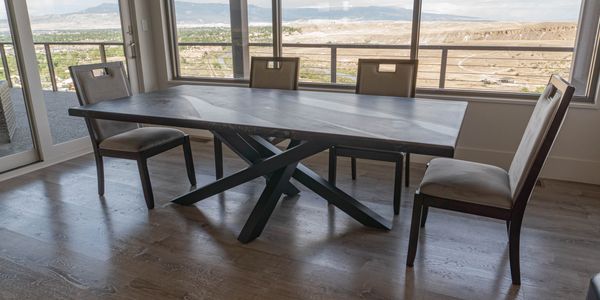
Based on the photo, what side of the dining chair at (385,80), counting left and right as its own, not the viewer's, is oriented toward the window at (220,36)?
right

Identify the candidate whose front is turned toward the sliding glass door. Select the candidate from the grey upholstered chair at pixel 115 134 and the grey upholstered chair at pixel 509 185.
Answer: the grey upholstered chair at pixel 509 185

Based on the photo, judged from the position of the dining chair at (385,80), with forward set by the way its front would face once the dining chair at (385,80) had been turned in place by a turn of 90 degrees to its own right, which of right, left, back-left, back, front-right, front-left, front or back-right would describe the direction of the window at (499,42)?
right

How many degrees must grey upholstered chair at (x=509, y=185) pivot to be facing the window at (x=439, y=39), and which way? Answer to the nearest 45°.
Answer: approximately 90° to its right

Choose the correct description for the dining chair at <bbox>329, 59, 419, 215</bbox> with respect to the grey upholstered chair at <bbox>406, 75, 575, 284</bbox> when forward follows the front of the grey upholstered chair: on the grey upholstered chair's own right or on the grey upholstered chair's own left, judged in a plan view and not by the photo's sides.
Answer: on the grey upholstered chair's own right

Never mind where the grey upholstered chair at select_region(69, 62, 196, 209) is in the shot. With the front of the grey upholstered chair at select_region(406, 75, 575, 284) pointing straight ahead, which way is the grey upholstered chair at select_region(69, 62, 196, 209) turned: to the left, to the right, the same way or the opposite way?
the opposite way

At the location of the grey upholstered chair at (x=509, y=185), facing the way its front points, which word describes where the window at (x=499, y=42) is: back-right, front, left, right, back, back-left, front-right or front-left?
right

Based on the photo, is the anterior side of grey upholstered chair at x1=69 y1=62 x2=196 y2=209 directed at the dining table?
yes

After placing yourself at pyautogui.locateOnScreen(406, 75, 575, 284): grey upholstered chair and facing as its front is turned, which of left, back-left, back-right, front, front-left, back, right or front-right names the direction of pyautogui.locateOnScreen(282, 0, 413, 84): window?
front-right

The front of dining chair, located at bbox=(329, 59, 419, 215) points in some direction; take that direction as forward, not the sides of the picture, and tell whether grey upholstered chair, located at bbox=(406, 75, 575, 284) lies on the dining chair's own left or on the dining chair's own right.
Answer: on the dining chair's own left

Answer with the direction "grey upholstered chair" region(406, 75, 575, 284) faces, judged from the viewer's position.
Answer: facing to the left of the viewer

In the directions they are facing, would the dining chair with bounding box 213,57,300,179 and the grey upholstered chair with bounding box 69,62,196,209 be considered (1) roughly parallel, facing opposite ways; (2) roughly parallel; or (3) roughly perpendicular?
roughly perpendicular

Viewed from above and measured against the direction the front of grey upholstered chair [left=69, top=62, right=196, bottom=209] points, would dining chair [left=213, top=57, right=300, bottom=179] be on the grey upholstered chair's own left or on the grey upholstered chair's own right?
on the grey upholstered chair's own left

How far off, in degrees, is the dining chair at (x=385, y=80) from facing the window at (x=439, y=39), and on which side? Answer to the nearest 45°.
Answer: approximately 180°

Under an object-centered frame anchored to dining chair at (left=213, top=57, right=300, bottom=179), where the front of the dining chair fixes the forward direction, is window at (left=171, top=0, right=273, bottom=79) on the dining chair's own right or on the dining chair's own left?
on the dining chair's own right

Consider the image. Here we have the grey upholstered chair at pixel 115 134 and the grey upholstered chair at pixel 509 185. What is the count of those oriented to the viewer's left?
1

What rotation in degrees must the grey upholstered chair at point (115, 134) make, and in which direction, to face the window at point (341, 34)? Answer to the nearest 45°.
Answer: approximately 45° to its left

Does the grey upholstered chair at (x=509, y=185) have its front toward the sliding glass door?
yes

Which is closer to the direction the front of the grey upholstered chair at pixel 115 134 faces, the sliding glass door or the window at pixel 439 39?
the window
